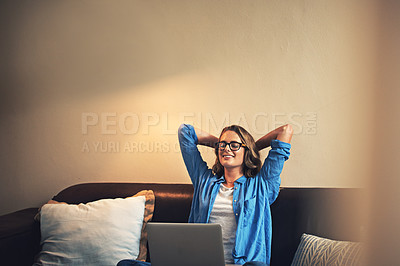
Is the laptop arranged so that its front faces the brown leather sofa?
yes

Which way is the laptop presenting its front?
away from the camera

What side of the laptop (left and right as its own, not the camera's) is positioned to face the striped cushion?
right

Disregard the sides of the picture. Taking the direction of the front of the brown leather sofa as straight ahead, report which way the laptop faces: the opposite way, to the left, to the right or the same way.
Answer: the opposite way

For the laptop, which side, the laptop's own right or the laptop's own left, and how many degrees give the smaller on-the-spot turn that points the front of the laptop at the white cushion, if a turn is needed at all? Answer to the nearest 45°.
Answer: approximately 45° to the laptop's own left

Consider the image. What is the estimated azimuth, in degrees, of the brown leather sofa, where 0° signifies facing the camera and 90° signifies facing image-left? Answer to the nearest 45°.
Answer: approximately 0°

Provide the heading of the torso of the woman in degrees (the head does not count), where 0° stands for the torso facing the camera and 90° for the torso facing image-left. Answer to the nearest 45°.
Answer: approximately 45°

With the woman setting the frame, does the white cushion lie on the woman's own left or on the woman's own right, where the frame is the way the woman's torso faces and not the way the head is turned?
on the woman's own right
